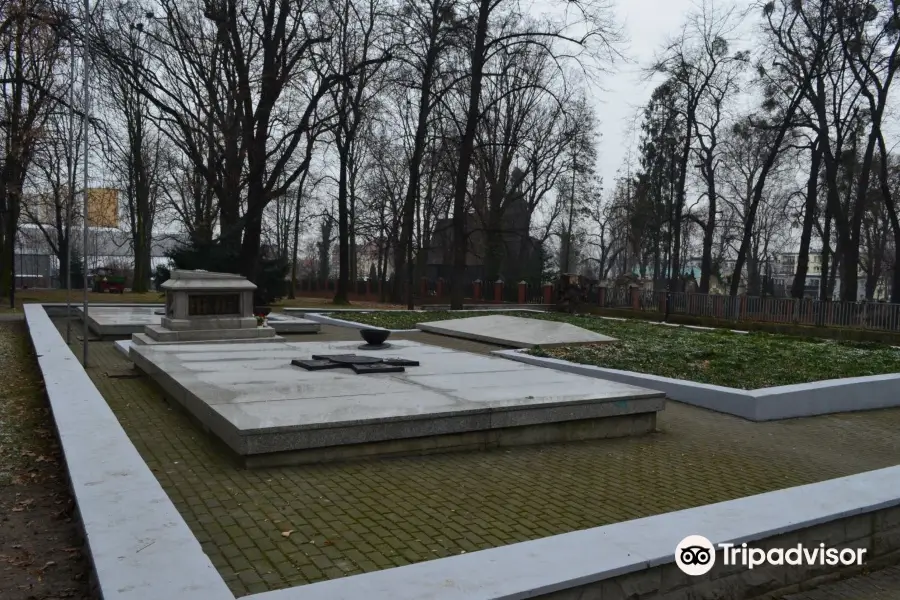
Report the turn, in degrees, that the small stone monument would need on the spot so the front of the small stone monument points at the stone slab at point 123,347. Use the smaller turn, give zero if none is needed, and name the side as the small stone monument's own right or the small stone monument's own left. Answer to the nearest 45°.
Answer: approximately 90° to the small stone monument's own right

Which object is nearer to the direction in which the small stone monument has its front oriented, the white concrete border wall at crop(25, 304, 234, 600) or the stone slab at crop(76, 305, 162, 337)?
the white concrete border wall

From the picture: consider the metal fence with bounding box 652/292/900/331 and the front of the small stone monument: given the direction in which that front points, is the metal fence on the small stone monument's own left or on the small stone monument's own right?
on the small stone monument's own left

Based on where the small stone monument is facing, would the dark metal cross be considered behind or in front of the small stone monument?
in front

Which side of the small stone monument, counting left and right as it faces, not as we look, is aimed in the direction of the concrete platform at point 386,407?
front

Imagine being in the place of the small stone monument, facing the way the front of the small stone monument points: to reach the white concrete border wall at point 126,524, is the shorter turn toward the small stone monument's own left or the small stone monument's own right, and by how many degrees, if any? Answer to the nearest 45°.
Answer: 0° — it already faces it

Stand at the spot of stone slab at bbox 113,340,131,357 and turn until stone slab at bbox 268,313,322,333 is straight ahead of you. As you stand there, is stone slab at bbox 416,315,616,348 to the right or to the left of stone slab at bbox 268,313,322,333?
right

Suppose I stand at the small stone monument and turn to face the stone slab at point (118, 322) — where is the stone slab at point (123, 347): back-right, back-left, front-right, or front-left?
front-left

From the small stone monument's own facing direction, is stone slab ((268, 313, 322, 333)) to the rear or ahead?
to the rear

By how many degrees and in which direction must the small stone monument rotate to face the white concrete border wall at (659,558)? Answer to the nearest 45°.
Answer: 0° — it already faces it

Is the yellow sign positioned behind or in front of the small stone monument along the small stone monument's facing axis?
behind

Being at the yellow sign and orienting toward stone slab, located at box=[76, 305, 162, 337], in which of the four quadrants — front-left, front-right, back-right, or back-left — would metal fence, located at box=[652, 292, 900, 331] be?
front-left

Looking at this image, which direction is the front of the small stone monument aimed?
toward the camera

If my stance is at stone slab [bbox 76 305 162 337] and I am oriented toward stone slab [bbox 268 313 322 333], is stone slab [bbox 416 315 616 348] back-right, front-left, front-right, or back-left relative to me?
front-right

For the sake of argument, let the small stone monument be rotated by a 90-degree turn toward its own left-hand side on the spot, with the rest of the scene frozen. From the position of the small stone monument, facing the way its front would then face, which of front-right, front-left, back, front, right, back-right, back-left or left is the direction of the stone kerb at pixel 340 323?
front-left
